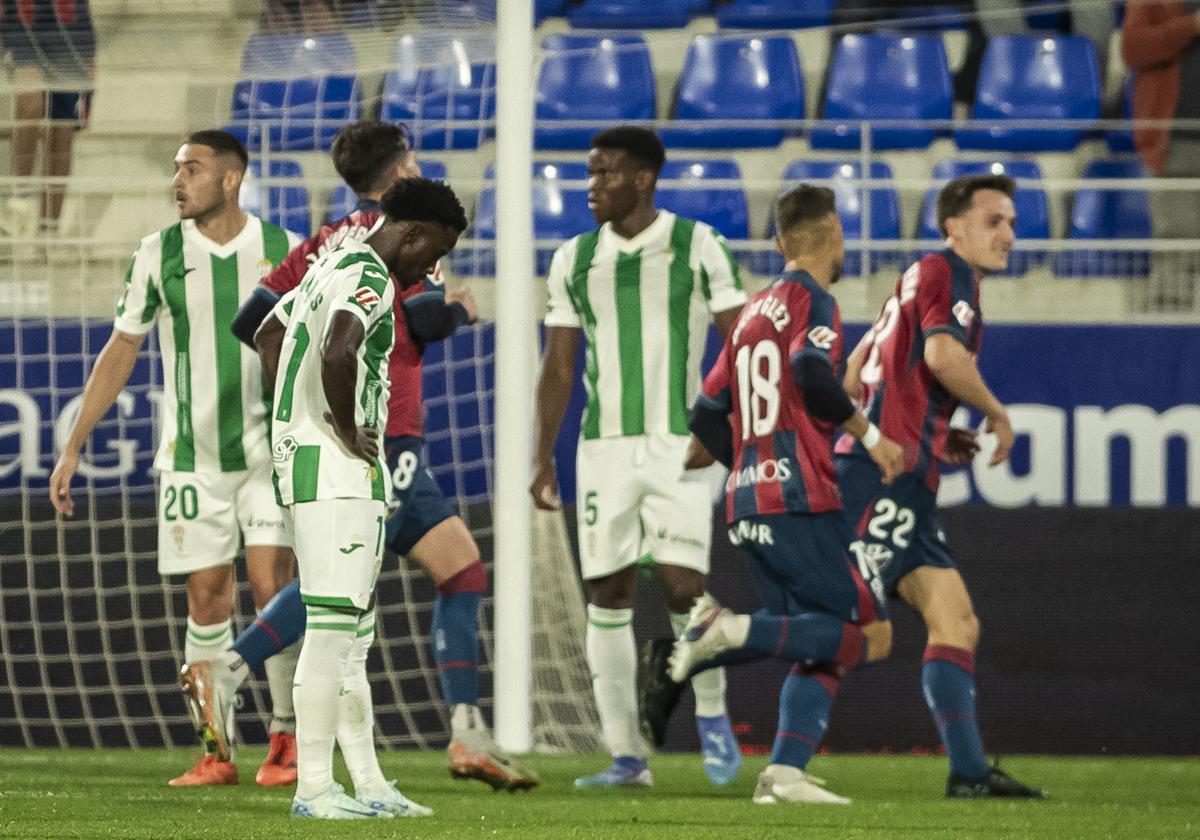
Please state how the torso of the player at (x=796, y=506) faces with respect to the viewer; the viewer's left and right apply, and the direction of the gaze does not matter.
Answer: facing away from the viewer and to the right of the viewer

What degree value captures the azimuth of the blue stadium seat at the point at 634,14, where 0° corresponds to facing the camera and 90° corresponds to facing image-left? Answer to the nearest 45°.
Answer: approximately 0°

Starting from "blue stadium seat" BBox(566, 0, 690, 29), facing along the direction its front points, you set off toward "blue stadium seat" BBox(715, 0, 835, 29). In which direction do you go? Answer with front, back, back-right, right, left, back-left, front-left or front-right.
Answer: left

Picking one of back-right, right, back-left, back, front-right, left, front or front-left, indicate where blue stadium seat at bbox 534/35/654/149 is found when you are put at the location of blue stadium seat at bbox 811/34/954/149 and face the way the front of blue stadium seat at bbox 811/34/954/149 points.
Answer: right

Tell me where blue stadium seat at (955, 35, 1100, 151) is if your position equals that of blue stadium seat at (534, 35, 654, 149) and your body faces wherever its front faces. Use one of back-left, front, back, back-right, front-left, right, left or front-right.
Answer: left

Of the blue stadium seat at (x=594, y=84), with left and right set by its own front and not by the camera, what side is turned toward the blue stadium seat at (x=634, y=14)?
back

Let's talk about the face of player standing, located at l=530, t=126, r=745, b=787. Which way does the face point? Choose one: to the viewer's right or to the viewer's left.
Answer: to the viewer's left

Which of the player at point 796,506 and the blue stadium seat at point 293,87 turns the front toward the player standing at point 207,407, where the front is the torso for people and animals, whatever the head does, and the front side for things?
the blue stadium seat

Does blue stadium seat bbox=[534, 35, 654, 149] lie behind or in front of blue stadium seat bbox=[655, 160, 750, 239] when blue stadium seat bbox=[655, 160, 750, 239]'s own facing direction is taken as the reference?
behind

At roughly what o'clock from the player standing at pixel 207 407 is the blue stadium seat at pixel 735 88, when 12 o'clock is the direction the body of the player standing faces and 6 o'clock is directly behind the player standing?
The blue stadium seat is roughly at 7 o'clock from the player standing.

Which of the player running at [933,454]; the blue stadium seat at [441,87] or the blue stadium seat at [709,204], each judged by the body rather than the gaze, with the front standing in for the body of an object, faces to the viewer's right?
the player running

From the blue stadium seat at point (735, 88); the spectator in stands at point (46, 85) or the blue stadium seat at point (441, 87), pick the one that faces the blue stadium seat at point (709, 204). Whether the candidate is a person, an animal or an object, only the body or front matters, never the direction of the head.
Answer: the blue stadium seat at point (735, 88)

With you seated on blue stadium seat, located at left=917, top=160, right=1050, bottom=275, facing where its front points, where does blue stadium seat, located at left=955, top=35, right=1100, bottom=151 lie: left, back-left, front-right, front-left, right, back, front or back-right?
back

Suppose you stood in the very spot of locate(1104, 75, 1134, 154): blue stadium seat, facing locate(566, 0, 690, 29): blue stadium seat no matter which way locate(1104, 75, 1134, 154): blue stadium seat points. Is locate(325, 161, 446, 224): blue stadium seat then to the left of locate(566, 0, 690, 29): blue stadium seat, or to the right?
left

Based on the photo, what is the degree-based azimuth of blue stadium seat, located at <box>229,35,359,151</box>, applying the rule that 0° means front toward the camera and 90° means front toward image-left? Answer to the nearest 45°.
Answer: approximately 0°
